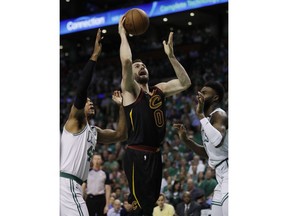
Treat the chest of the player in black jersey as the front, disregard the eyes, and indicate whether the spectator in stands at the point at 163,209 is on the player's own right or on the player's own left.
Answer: on the player's own left

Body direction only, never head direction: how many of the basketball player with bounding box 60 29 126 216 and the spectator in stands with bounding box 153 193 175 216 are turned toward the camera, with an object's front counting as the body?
1

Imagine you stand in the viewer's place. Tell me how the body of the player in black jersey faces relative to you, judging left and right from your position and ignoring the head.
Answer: facing the viewer and to the right of the viewer

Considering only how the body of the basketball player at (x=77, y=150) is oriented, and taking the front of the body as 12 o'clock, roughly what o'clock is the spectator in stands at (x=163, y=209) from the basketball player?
The spectator in stands is roughly at 10 o'clock from the basketball player.

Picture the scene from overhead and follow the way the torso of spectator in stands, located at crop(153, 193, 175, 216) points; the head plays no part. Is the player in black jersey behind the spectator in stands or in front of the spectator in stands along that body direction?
in front

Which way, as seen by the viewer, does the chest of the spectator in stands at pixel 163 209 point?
toward the camera

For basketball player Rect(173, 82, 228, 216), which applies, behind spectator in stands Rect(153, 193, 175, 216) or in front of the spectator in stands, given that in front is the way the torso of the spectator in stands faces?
in front

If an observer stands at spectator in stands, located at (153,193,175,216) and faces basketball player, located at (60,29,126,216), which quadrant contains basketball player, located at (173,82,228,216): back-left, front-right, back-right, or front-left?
front-left

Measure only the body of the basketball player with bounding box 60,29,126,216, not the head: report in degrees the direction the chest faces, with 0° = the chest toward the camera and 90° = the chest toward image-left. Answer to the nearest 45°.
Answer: approximately 270°

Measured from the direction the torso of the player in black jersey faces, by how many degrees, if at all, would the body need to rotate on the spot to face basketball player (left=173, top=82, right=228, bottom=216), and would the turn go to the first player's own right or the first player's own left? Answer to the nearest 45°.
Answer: approximately 45° to the first player's own left

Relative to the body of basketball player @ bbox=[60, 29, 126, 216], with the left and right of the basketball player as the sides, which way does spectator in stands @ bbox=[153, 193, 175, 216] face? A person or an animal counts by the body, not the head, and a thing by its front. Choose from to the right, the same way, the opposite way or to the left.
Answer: to the right
